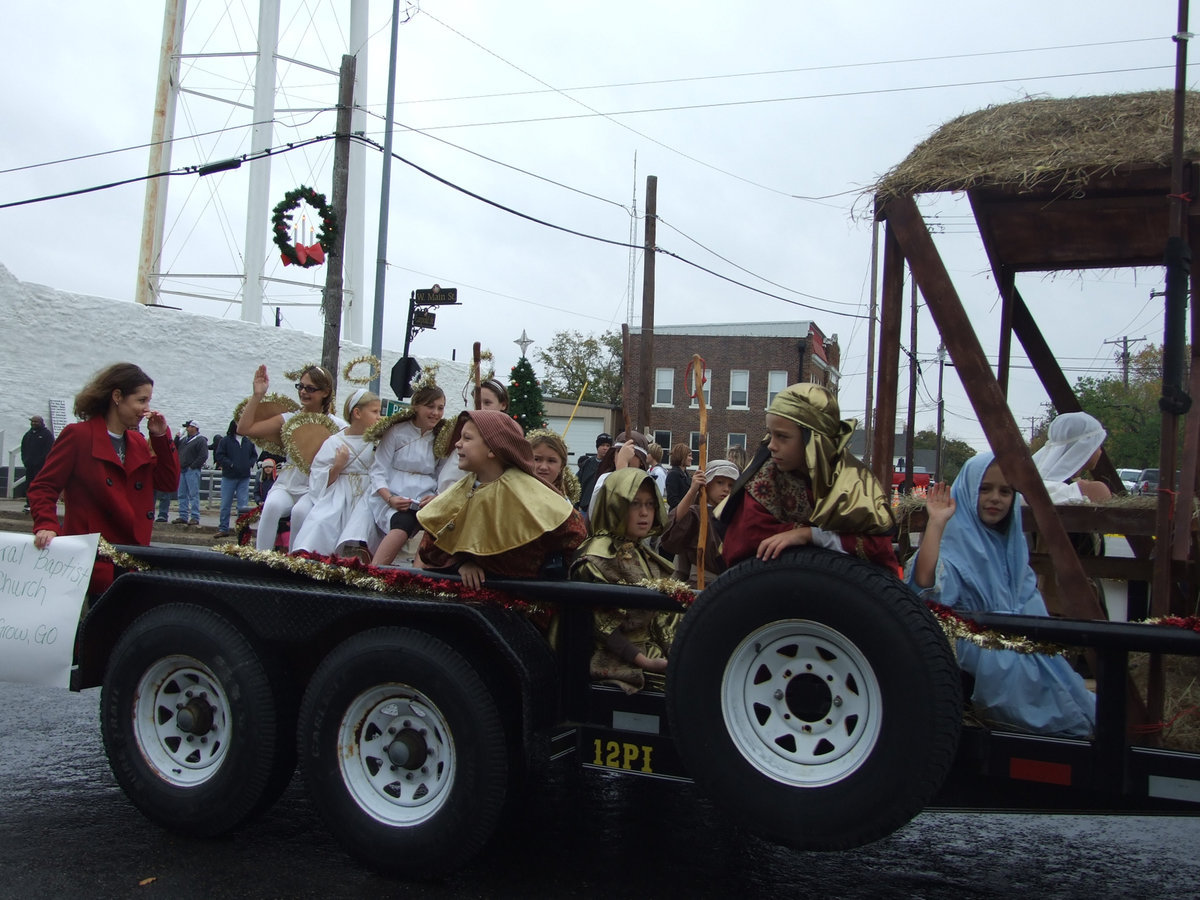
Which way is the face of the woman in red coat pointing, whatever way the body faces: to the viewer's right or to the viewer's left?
to the viewer's right

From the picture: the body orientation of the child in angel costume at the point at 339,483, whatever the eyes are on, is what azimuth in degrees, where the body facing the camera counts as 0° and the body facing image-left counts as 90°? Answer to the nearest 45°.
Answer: approximately 315°

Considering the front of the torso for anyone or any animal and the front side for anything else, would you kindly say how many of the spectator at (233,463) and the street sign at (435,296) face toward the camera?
2

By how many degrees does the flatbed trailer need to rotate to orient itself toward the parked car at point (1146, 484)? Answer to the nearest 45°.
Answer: approximately 90° to its left

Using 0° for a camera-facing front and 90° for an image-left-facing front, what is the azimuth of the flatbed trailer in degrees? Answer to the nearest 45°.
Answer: approximately 315°

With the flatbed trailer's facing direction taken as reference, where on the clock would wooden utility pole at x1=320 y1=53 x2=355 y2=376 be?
The wooden utility pole is roughly at 7 o'clock from the flatbed trailer.

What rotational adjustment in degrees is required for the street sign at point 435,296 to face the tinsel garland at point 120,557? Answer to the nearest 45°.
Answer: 0° — it already faces it

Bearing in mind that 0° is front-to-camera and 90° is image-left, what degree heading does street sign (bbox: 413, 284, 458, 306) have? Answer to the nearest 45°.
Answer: approximately 0°
